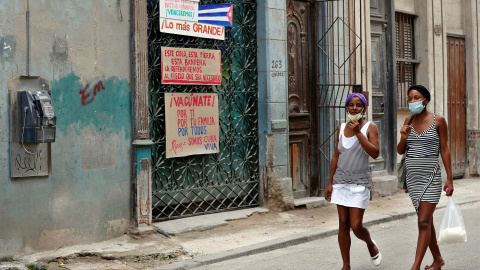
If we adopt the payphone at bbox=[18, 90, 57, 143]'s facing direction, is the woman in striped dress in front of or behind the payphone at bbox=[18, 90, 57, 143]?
in front

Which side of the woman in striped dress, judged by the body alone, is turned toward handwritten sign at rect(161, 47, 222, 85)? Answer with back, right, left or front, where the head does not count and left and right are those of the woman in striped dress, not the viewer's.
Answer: right

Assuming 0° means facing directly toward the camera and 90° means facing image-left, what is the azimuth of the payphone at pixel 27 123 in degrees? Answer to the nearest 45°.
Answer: approximately 315°

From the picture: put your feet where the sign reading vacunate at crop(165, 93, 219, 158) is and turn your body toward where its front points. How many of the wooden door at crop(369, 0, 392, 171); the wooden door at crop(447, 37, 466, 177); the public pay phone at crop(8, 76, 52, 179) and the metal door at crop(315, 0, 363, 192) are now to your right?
1

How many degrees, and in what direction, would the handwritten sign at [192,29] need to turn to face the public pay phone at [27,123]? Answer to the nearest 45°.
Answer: approximately 90° to its right

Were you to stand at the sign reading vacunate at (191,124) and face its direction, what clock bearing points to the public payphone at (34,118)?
The public payphone is roughly at 3 o'clock from the sign reading vacunate.

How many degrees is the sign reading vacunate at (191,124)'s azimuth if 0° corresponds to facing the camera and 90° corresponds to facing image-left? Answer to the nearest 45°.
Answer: approximately 315°

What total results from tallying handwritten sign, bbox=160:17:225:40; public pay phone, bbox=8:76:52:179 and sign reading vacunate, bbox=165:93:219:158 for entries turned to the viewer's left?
0

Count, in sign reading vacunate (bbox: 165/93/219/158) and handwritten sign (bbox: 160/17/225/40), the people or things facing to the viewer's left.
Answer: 0

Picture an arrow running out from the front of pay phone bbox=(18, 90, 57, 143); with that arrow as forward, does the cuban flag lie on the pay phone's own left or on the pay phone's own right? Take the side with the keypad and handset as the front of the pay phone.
on the pay phone's own left

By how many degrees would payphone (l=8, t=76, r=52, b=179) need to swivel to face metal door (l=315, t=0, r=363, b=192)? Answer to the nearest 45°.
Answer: approximately 90° to its left

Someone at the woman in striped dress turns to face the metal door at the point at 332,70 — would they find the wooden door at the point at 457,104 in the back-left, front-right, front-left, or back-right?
front-right

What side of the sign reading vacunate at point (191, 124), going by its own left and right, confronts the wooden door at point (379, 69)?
left
